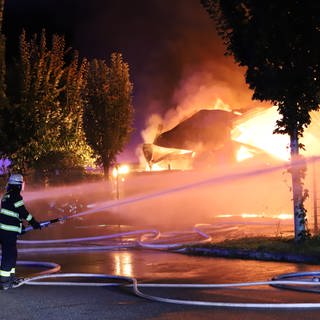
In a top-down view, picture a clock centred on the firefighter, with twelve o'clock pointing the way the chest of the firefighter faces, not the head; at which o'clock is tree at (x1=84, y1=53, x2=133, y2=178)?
The tree is roughly at 11 o'clock from the firefighter.

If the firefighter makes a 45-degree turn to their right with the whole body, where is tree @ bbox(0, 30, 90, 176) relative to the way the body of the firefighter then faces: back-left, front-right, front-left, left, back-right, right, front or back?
left

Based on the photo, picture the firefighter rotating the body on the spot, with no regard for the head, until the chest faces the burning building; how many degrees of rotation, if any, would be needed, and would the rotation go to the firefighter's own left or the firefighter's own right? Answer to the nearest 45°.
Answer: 0° — they already face it

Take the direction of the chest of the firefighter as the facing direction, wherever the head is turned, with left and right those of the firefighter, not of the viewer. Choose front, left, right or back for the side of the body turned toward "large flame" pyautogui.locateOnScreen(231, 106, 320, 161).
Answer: front

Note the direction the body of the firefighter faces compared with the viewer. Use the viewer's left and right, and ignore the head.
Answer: facing away from the viewer and to the right of the viewer

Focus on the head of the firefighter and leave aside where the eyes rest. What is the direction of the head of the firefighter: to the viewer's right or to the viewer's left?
to the viewer's right

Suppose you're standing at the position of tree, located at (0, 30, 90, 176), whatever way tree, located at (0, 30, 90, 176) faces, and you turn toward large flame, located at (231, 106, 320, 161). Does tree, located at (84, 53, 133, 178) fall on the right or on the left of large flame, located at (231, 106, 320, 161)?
left
